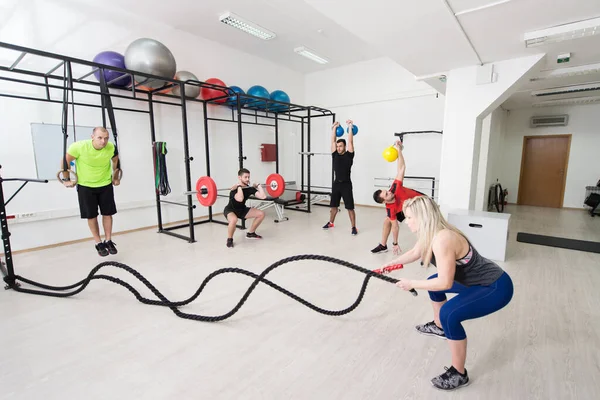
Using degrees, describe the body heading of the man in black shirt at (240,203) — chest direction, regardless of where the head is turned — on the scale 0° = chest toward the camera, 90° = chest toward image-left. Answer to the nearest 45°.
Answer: approximately 315°

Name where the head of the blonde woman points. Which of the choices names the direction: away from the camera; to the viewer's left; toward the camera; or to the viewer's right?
to the viewer's left

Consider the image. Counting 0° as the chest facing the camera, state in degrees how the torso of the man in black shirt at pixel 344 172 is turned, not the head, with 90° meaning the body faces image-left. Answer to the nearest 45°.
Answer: approximately 0°

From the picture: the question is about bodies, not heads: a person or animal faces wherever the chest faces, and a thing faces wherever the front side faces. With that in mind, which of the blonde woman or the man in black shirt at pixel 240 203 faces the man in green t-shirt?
the blonde woman

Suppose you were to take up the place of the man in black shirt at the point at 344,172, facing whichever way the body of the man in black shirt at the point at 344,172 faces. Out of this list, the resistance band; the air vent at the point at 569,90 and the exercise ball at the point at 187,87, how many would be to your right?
2

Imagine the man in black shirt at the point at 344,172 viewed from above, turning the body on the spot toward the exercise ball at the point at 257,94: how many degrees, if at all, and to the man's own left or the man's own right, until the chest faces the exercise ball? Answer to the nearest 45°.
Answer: approximately 135° to the man's own right

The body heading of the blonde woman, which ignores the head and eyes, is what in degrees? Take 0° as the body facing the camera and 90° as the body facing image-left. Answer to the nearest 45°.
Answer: approximately 90°

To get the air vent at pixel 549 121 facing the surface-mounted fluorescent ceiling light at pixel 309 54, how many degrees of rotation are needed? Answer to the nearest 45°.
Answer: approximately 45° to its right

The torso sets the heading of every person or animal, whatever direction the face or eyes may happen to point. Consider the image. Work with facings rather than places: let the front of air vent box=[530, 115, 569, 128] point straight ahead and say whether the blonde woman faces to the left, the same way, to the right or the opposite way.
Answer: to the right
